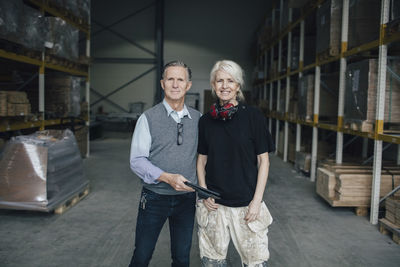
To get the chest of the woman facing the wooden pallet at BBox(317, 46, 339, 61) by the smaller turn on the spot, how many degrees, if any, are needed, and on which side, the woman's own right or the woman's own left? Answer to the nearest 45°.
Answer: approximately 180°

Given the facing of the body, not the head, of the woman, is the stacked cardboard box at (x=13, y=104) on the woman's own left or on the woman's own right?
on the woman's own right

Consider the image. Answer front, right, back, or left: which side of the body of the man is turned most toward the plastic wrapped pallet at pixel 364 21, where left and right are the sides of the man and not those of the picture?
left

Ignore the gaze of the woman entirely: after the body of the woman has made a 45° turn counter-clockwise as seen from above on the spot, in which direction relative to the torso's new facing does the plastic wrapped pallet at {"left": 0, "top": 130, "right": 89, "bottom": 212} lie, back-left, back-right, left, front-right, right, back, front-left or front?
back

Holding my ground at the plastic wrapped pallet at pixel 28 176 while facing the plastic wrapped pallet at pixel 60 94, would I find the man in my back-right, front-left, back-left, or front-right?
back-right

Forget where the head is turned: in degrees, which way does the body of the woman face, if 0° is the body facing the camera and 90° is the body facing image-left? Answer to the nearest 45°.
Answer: approximately 0°
